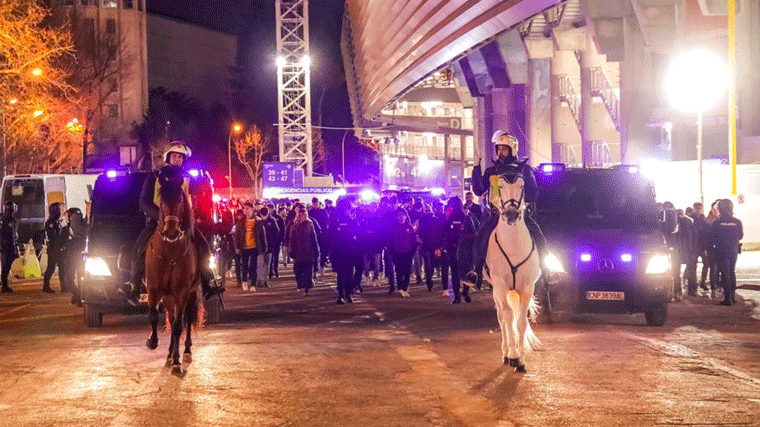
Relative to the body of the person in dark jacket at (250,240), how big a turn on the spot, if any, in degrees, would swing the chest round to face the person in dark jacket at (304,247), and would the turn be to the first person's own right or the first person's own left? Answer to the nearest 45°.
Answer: approximately 45° to the first person's own left

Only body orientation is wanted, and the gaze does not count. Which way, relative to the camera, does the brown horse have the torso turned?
toward the camera

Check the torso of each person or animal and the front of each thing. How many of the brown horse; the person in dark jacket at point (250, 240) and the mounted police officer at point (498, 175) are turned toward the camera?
3

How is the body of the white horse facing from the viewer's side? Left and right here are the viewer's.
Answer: facing the viewer

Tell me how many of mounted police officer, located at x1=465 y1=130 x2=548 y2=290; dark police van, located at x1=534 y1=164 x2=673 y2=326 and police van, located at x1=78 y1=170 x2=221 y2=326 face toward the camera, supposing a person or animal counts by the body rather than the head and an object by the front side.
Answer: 3

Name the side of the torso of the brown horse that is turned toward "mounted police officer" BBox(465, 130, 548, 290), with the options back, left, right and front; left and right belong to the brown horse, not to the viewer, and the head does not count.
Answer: left
